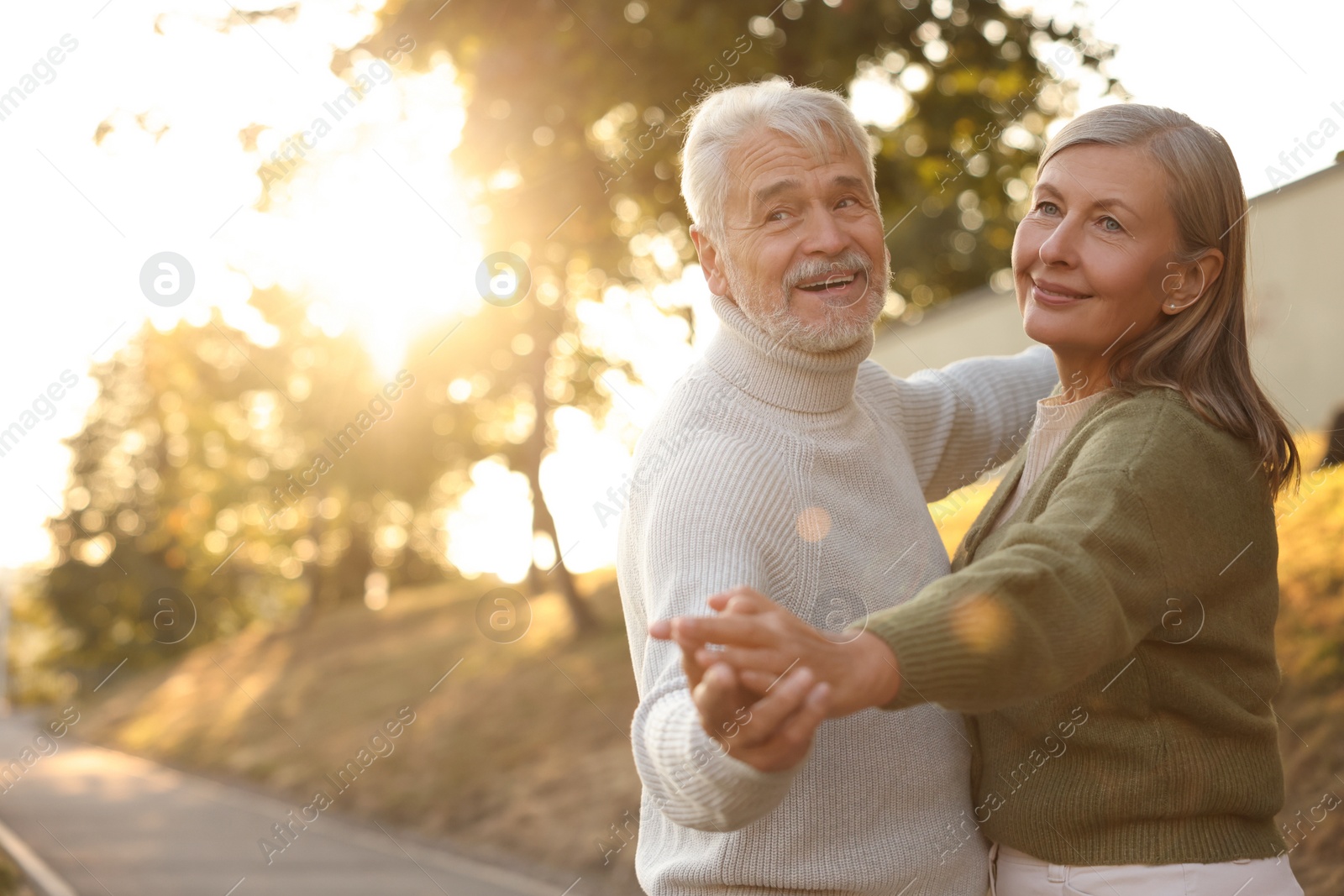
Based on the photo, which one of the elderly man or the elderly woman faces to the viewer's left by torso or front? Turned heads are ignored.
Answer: the elderly woman

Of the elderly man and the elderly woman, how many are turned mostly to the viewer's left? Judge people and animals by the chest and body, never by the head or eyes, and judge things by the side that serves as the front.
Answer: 1

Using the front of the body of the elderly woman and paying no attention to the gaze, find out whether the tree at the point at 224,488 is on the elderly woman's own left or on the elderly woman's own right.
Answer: on the elderly woman's own right

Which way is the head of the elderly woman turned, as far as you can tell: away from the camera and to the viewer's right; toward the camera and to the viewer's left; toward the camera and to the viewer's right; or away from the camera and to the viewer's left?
toward the camera and to the viewer's left

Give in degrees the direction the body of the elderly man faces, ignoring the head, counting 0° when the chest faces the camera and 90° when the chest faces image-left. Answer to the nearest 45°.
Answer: approximately 315°

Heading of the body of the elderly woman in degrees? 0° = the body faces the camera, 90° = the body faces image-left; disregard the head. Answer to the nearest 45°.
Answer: approximately 90°
